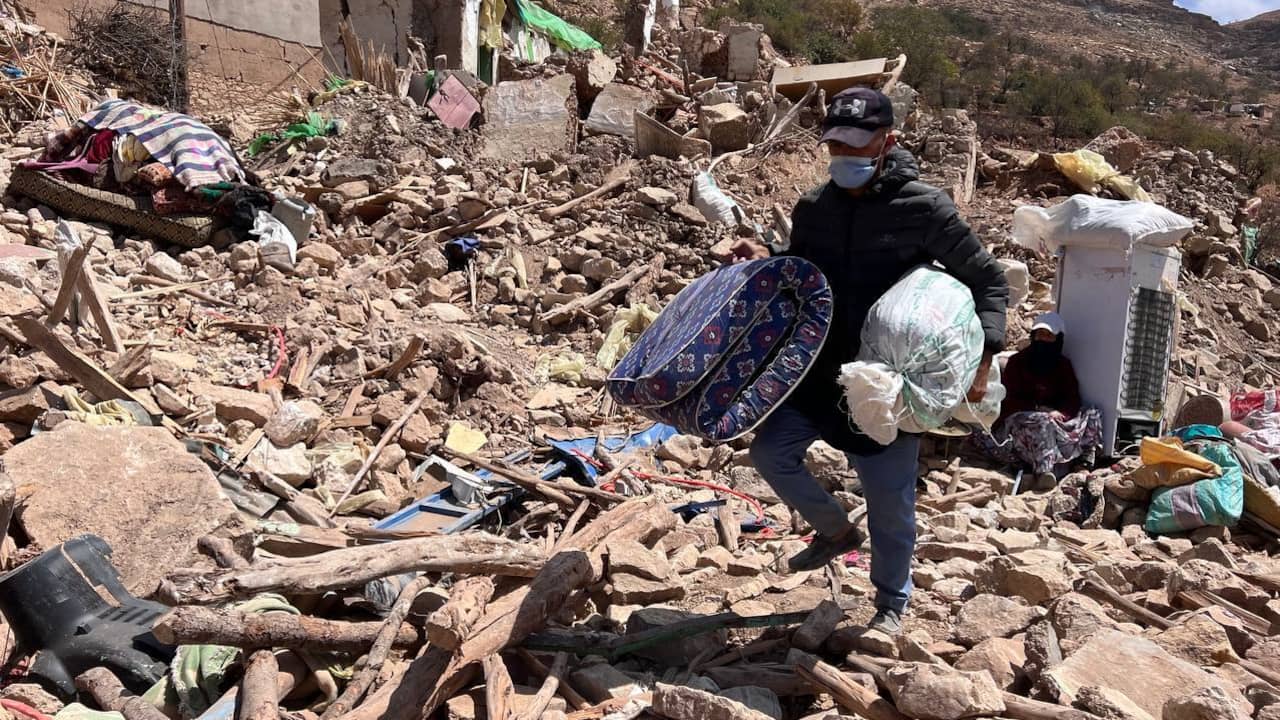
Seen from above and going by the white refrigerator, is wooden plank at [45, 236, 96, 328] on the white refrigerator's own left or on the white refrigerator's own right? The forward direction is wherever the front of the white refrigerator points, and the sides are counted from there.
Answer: on the white refrigerator's own left

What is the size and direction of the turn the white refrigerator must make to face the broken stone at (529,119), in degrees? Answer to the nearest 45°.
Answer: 0° — it already faces it

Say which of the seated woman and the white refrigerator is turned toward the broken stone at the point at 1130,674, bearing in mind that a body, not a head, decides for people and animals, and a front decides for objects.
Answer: the seated woman

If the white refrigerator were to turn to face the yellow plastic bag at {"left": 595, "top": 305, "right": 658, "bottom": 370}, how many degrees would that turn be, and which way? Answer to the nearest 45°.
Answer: approximately 45° to its left

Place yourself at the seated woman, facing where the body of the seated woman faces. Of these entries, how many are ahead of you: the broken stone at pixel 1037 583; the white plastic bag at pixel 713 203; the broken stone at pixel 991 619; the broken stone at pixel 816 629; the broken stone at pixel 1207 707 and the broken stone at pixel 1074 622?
5

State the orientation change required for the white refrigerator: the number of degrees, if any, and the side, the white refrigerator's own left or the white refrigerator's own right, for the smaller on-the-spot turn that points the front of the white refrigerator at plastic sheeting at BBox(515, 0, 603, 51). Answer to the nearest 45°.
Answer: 0° — it already faces it

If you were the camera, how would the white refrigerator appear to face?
facing away from the viewer and to the left of the viewer

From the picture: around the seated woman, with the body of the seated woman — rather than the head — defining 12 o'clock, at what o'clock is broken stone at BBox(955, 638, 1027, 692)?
The broken stone is roughly at 12 o'clock from the seated woman.

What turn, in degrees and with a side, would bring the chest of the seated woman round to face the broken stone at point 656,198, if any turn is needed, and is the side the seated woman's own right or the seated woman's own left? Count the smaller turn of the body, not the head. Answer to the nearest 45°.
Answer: approximately 135° to the seated woman's own right

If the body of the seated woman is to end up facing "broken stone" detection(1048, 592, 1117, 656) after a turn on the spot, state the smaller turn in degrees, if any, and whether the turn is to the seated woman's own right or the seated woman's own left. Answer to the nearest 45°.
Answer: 0° — they already face it

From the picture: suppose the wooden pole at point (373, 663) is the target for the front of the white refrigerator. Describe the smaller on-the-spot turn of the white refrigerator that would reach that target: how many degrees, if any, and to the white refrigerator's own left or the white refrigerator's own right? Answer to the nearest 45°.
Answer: approximately 135° to the white refrigerator's own left

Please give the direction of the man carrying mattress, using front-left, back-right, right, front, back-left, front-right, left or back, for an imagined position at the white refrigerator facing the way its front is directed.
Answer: back-left

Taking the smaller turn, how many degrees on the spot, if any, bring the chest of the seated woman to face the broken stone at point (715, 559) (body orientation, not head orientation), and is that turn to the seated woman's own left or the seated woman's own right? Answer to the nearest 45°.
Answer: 0° — they already face it
